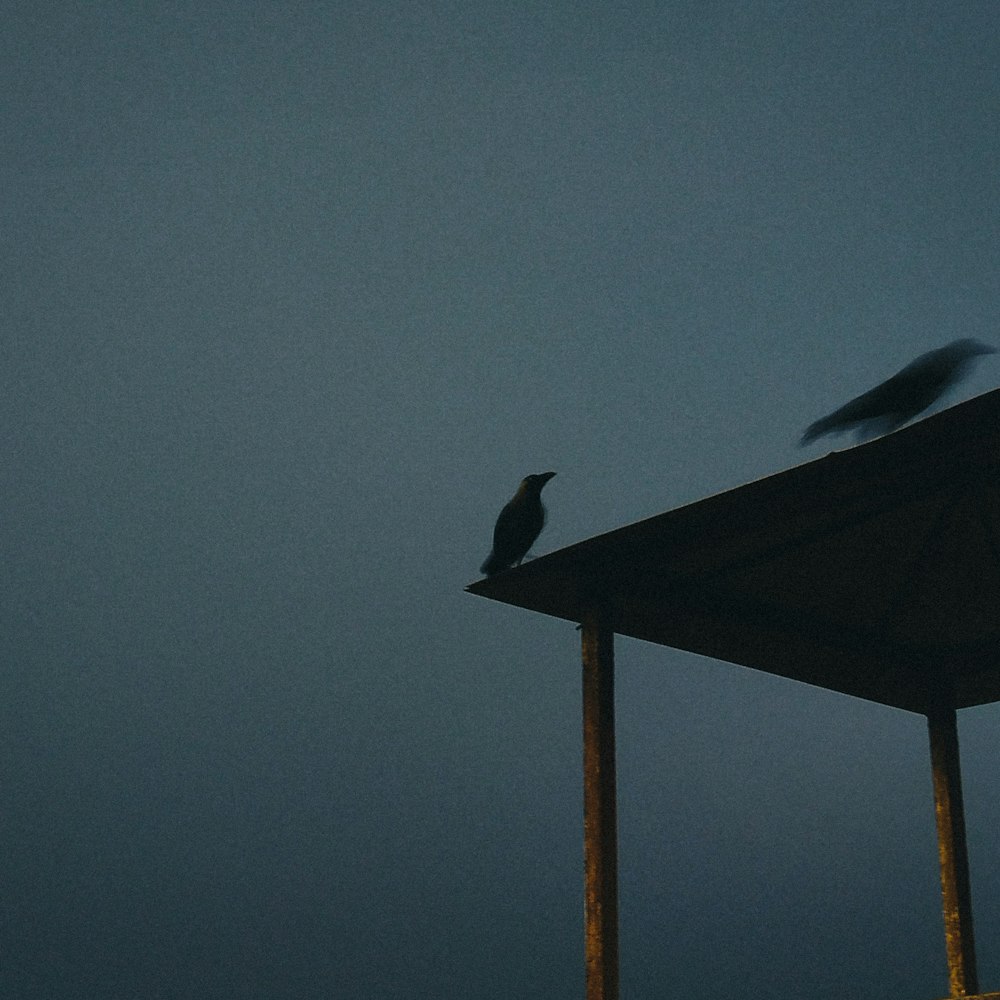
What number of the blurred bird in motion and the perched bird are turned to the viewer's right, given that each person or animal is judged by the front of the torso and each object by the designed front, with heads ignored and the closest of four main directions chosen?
2

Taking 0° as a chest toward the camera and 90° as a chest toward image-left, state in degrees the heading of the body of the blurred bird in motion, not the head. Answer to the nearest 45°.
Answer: approximately 270°

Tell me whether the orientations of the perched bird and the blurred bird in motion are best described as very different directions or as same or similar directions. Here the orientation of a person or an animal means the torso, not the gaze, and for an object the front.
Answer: same or similar directions

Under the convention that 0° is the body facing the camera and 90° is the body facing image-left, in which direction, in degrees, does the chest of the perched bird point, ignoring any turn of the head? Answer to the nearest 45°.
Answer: approximately 270°

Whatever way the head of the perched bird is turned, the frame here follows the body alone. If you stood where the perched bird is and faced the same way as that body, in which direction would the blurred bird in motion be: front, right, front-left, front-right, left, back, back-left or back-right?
front-right

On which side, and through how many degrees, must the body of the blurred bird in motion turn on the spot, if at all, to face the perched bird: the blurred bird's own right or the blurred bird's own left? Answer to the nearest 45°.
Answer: approximately 135° to the blurred bird's own left
